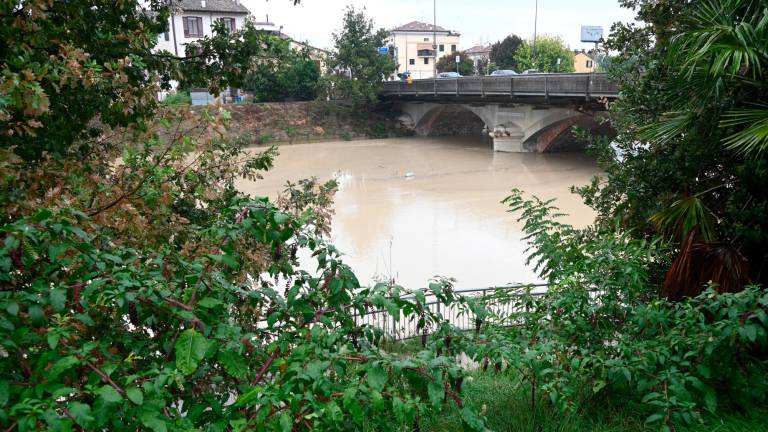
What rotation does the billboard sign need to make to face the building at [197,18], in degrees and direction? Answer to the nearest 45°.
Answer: approximately 45° to its right

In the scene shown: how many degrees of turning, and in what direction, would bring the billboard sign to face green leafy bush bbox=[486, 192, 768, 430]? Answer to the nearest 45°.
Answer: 0° — it already faces it

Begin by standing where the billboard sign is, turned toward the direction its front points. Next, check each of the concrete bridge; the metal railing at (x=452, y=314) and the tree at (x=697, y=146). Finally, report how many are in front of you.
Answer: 3

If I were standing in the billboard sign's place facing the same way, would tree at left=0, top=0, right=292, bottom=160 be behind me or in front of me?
in front

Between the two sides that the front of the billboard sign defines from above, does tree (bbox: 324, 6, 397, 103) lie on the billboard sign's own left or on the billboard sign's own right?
on the billboard sign's own right

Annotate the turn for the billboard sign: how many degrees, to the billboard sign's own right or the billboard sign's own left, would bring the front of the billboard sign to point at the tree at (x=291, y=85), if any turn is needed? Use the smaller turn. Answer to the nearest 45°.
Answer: approximately 45° to the billboard sign's own right

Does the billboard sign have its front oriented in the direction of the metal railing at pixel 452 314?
yes

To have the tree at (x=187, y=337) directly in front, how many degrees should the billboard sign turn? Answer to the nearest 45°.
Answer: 0° — it already faces it

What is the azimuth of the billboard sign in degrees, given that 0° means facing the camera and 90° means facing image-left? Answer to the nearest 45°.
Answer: approximately 0°

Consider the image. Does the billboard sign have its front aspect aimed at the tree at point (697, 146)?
yes
